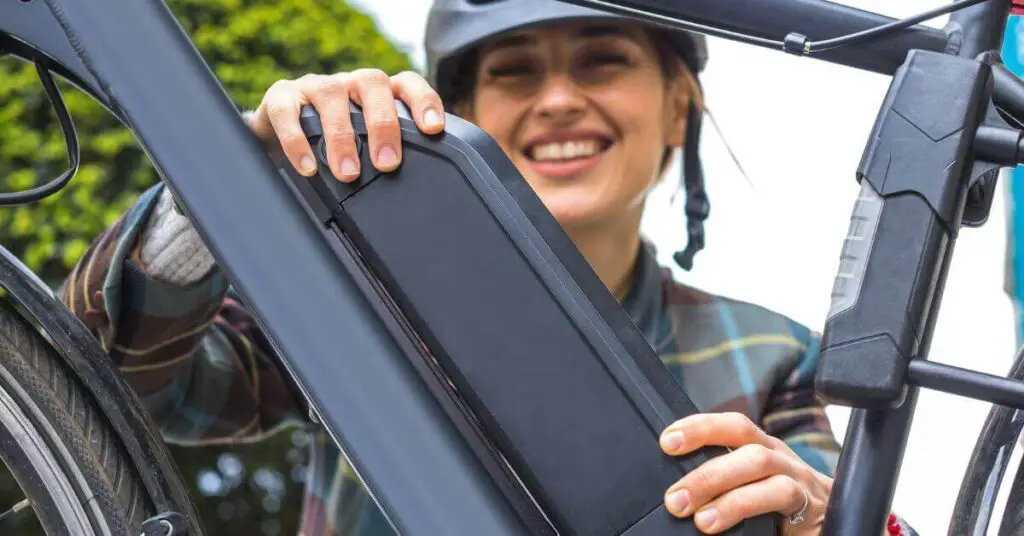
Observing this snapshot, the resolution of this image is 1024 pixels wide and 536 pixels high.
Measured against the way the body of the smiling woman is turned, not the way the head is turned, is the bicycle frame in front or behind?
in front

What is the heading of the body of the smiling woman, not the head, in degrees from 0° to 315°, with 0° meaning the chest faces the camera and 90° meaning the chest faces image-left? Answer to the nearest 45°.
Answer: approximately 0°
